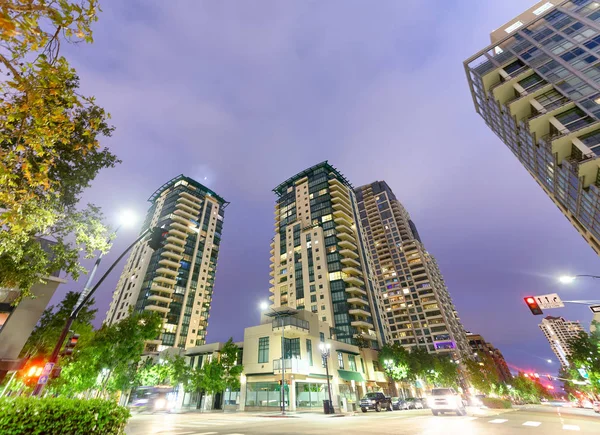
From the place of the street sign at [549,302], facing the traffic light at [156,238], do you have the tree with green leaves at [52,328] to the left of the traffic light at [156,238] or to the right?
right

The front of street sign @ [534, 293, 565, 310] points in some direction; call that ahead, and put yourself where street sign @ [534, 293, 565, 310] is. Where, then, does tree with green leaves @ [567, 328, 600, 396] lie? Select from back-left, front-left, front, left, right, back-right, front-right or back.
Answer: back

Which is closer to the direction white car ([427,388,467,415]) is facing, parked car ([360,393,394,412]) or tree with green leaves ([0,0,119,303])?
the tree with green leaves

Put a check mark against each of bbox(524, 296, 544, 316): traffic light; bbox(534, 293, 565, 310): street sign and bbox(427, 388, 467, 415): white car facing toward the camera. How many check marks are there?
3

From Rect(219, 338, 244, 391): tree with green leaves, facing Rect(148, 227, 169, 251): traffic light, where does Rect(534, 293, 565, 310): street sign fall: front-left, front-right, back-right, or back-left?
front-left

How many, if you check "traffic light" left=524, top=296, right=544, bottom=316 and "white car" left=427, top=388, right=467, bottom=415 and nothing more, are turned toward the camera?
2

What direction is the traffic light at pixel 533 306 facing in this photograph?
toward the camera

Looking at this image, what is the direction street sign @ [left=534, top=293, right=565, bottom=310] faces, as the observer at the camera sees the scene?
facing the viewer

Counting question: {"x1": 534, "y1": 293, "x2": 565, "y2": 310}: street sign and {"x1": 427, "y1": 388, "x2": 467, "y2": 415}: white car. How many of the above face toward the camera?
2

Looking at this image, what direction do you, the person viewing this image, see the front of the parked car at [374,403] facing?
facing the viewer and to the left of the viewer

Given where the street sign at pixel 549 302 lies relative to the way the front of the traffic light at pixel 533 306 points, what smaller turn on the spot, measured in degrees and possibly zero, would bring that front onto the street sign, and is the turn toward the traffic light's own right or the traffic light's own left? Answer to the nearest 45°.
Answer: approximately 135° to the traffic light's own left
